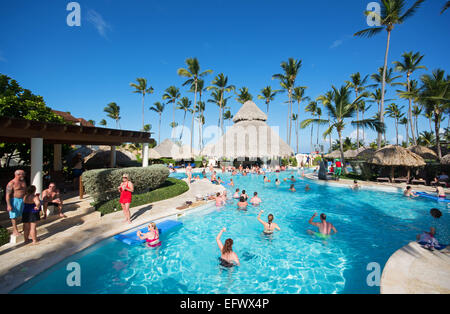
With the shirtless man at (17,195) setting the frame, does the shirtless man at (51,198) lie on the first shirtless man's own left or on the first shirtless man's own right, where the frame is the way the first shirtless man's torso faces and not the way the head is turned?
on the first shirtless man's own left

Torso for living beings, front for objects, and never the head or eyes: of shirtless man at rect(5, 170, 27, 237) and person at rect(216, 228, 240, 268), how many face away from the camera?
1

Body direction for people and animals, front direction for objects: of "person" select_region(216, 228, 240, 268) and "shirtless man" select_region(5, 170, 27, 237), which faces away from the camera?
the person

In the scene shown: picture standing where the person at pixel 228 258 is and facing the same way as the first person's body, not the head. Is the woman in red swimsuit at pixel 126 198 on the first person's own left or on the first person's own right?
on the first person's own left

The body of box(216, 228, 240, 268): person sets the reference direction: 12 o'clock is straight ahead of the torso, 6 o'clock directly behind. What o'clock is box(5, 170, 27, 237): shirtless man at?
The shirtless man is roughly at 9 o'clock from the person.

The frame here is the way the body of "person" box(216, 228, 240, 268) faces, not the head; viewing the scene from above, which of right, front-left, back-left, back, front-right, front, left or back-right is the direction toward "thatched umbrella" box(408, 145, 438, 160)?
front-right

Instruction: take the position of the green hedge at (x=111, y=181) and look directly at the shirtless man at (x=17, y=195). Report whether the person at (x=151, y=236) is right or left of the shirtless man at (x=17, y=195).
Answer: left

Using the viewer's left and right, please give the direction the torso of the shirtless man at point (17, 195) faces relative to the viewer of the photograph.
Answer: facing the viewer and to the right of the viewer

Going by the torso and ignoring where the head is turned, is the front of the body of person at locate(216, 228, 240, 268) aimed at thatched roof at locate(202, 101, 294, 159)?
yes

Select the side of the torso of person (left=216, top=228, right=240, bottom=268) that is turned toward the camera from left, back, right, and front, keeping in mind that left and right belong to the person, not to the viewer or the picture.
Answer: back

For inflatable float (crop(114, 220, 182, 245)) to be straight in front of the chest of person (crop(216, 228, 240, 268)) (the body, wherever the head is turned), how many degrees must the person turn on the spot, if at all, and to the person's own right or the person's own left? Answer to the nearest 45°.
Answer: approximately 90° to the person's own left
